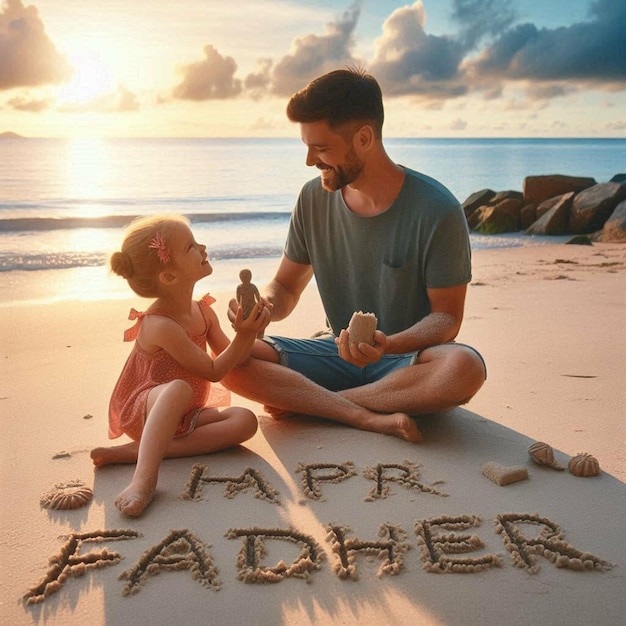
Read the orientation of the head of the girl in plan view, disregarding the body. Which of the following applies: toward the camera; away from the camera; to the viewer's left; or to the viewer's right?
to the viewer's right

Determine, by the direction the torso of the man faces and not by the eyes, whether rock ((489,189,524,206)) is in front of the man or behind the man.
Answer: behind

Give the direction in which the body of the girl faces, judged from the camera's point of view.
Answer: to the viewer's right

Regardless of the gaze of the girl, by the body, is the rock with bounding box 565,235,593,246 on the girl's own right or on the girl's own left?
on the girl's own left

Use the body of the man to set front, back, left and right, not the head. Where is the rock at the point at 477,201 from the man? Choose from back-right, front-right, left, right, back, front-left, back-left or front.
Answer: back-right

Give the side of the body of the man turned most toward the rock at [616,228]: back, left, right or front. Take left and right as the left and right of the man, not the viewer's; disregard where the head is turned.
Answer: back

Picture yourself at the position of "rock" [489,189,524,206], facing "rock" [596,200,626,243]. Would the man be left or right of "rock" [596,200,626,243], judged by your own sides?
right

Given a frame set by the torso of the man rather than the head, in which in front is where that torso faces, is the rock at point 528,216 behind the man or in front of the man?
behind

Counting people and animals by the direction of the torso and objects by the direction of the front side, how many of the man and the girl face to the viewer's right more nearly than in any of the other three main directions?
1

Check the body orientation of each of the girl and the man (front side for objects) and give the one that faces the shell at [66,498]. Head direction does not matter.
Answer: the man

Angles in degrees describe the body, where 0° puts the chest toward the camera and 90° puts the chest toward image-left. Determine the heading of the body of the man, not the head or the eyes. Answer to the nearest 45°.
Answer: approximately 45°

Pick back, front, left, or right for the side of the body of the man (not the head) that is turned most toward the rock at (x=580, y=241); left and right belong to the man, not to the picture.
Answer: back
